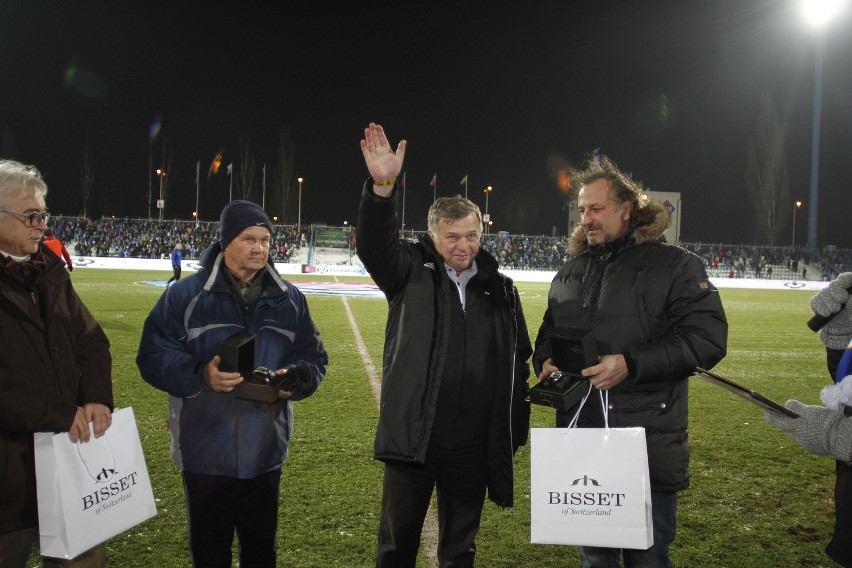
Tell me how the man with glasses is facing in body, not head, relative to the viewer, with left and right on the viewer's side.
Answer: facing the viewer and to the right of the viewer

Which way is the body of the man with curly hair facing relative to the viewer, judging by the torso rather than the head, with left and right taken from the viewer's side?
facing the viewer and to the left of the viewer

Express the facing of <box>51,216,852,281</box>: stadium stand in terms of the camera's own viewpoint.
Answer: facing the viewer

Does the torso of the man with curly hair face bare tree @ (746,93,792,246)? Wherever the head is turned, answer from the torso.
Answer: no

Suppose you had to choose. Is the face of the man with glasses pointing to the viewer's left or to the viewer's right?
to the viewer's right

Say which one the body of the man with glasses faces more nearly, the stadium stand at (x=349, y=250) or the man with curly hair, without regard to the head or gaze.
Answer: the man with curly hair

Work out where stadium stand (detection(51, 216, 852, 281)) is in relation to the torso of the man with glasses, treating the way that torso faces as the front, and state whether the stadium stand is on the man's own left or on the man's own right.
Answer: on the man's own left

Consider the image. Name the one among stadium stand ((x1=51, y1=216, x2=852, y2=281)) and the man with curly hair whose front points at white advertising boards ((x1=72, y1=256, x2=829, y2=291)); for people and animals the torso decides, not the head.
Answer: the stadium stand

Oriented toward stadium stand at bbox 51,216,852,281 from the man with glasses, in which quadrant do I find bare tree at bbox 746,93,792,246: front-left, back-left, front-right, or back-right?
front-right

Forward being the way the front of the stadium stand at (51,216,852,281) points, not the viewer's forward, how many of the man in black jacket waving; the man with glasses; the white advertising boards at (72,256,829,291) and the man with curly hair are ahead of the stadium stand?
4

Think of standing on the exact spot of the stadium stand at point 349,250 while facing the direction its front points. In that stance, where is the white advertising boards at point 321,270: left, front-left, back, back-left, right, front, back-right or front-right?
front

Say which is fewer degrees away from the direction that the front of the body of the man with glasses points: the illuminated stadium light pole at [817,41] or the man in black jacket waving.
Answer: the man in black jacket waving
